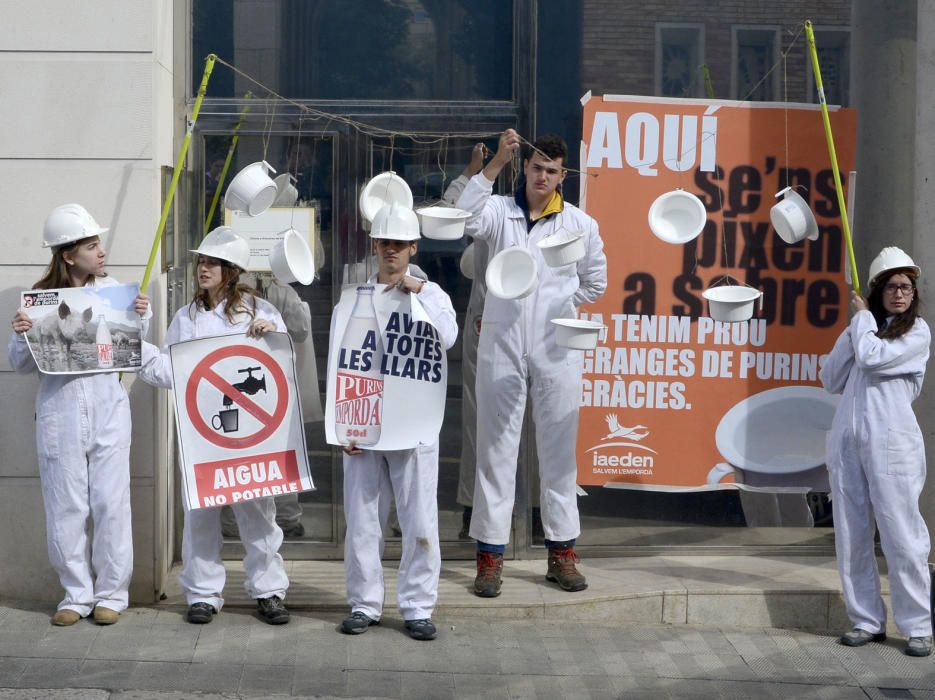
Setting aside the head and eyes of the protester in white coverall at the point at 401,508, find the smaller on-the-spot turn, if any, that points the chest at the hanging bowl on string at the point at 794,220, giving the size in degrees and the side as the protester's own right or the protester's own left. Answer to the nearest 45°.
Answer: approximately 90° to the protester's own left

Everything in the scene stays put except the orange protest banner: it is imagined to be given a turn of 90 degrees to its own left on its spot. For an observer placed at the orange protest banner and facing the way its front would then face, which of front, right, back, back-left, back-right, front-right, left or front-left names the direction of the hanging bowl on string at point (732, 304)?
right

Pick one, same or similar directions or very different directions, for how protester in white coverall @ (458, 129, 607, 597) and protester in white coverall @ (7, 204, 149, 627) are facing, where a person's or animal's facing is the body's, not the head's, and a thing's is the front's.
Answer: same or similar directions

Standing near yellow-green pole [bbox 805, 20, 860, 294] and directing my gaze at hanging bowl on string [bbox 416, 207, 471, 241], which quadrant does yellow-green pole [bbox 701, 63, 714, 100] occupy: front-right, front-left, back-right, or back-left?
front-right

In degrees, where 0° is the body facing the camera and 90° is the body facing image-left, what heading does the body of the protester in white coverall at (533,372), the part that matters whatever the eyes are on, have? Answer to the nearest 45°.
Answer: approximately 0°

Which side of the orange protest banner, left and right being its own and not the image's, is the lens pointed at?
front

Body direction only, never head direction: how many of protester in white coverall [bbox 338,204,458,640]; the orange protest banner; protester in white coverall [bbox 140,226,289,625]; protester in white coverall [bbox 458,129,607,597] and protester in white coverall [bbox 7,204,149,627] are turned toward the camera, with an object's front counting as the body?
5

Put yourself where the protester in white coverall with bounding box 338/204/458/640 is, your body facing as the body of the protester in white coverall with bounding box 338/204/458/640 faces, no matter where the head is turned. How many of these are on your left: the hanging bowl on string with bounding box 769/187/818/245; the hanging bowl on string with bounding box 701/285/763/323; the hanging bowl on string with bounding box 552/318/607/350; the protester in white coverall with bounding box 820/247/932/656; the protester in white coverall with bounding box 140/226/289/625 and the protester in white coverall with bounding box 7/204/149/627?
4

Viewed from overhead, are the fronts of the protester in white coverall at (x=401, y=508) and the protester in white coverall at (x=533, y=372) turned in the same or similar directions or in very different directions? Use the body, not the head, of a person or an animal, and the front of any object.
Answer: same or similar directions

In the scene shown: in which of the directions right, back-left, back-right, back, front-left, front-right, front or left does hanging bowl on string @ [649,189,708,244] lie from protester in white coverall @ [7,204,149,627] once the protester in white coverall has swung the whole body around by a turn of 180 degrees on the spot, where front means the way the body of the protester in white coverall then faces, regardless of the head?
right

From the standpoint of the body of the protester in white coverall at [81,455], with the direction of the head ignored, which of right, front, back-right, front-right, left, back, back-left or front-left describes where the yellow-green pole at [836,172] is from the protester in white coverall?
left

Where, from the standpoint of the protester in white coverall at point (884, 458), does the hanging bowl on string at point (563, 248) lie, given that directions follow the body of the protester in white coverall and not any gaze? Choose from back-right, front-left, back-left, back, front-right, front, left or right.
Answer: front-right

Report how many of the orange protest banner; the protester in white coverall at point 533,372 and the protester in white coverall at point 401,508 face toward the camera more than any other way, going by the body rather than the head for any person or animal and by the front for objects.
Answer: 3

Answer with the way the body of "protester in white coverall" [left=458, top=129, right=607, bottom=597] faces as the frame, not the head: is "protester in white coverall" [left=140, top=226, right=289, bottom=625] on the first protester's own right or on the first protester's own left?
on the first protester's own right

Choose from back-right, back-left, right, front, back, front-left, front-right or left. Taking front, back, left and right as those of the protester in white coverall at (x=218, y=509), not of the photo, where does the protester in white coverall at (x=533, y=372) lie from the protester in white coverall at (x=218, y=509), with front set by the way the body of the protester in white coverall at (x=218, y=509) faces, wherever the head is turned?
left
